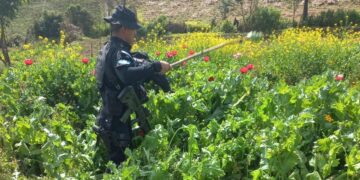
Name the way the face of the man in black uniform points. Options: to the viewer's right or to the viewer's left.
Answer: to the viewer's right

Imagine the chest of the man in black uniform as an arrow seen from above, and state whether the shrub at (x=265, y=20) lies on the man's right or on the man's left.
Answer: on the man's left

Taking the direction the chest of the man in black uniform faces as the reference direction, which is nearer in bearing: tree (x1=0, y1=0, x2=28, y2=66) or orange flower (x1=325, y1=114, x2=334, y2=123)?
the orange flower

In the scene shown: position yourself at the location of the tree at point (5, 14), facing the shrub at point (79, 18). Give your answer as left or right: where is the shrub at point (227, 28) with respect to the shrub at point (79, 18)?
right

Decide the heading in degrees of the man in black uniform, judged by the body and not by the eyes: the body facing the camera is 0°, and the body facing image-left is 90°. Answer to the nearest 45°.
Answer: approximately 270°

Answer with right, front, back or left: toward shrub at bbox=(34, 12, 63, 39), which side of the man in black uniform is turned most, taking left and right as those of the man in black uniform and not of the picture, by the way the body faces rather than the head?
left

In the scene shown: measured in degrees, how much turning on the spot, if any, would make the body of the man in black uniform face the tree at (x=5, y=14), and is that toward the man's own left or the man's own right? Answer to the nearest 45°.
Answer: approximately 90° to the man's own left

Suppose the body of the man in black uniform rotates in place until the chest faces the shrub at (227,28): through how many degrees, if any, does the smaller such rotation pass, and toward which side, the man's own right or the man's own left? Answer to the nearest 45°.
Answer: approximately 90° to the man's own left

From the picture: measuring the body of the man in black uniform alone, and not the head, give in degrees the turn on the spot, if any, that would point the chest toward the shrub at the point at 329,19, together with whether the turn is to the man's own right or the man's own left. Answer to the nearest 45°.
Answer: approximately 45° to the man's own left

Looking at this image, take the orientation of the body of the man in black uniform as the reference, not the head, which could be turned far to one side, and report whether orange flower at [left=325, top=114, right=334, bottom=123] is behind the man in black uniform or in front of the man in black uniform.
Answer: in front
